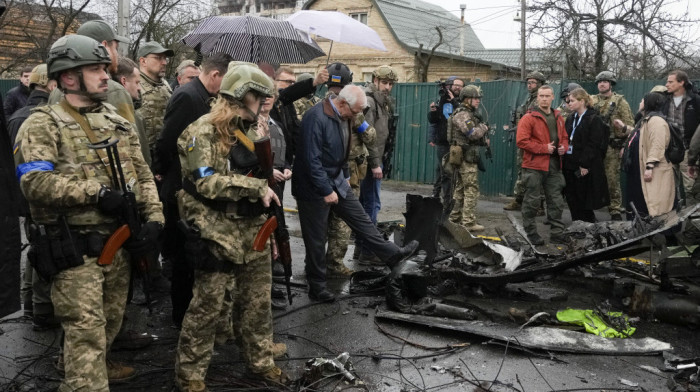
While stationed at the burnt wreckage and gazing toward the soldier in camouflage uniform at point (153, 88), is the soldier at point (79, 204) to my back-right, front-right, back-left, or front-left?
front-left

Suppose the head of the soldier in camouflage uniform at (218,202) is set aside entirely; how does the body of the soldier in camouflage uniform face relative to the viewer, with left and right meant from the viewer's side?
facing to the right of the viewer

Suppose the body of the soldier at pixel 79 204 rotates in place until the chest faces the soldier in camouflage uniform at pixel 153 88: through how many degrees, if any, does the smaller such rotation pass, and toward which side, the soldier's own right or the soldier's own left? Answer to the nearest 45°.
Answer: approximately 135° to the soldier's own left

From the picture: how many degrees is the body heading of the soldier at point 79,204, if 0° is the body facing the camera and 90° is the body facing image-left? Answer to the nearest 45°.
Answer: approximately 315°

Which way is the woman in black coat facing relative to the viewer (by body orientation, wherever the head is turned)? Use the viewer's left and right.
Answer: facing the viewer and to the left of the viewer

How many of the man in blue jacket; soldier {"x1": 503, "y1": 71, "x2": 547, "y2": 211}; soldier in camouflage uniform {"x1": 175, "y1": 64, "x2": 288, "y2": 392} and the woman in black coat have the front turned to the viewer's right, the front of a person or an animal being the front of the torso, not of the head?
2

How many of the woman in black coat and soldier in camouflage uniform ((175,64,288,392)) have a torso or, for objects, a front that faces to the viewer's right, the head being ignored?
1

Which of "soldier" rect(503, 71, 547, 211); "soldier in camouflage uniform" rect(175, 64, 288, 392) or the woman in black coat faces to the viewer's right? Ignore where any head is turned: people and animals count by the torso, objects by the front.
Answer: the soldier in camouflage uniform

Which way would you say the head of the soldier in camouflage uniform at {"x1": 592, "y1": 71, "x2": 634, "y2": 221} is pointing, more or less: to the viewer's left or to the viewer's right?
to the viewer's left

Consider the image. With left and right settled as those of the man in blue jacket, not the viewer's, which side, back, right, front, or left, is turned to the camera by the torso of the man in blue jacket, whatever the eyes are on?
right

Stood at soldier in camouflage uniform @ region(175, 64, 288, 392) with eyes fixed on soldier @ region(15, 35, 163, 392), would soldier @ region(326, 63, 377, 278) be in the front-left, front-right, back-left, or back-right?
back-right

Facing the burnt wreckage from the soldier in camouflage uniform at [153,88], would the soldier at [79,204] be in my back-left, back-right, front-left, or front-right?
front-right

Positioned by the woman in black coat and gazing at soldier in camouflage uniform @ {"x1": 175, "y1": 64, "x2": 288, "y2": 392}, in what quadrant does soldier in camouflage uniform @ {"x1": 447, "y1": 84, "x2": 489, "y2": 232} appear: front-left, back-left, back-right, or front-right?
front-right
